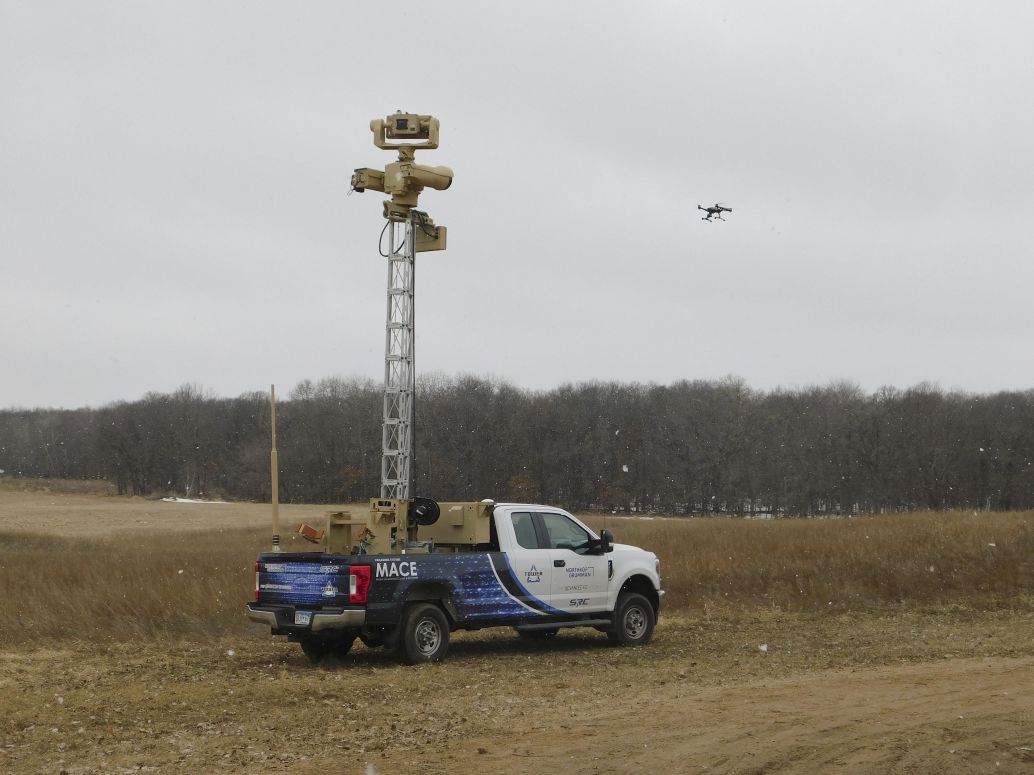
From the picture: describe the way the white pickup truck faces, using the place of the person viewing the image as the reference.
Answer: facing away from the viewer and to the right of the viewer
